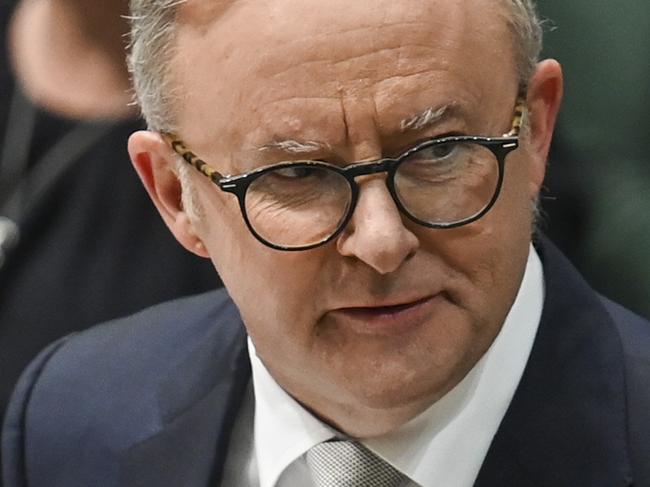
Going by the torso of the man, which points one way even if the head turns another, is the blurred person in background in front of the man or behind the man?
behind

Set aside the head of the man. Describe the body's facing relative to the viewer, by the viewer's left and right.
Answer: facing the viewer
